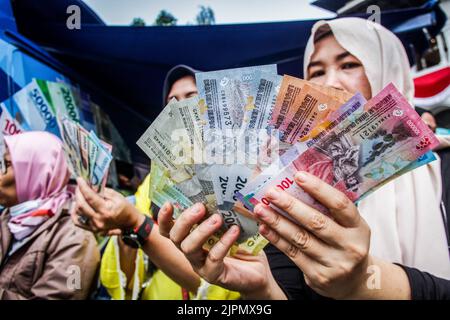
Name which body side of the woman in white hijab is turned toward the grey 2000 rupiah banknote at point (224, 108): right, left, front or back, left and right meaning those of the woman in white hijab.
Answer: front

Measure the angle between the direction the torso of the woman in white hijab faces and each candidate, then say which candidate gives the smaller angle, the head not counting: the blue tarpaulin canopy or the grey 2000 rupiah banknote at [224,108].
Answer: the grey 2000 rupiah banknote

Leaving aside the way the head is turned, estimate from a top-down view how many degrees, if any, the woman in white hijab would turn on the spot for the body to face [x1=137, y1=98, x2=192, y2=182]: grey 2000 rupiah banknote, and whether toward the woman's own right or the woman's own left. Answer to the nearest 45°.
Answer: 0° — they already face it

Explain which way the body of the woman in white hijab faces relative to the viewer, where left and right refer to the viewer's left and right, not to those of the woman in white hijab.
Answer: facing the viewer and to the left of the viewer

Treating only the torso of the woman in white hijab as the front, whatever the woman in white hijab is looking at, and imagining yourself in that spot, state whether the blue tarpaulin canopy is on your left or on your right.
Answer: on your right

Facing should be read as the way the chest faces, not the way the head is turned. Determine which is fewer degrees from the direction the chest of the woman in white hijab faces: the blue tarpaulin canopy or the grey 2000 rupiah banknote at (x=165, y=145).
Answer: the grey 2000 rupiah banknote
